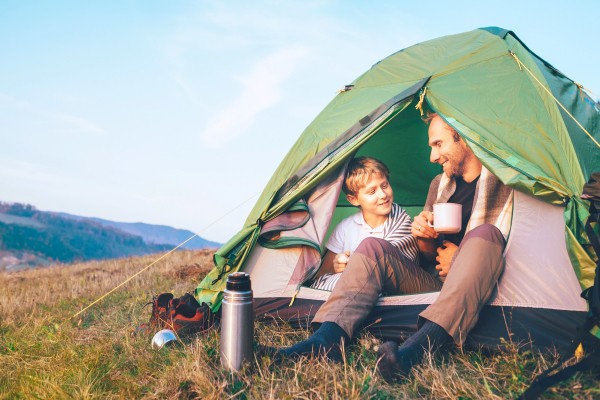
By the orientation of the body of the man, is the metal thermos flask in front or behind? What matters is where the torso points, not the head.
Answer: in front

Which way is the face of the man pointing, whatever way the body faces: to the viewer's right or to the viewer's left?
to the viewer's left

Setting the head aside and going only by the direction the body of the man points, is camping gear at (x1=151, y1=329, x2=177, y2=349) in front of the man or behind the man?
in front

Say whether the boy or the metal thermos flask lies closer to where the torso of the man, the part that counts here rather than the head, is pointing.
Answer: the metal thermos flask

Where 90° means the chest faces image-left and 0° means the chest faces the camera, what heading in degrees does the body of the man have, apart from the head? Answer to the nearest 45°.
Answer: approximately 45°

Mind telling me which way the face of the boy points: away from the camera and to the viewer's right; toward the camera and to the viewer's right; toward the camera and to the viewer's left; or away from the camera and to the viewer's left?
toward the camera and to the viewer's right
